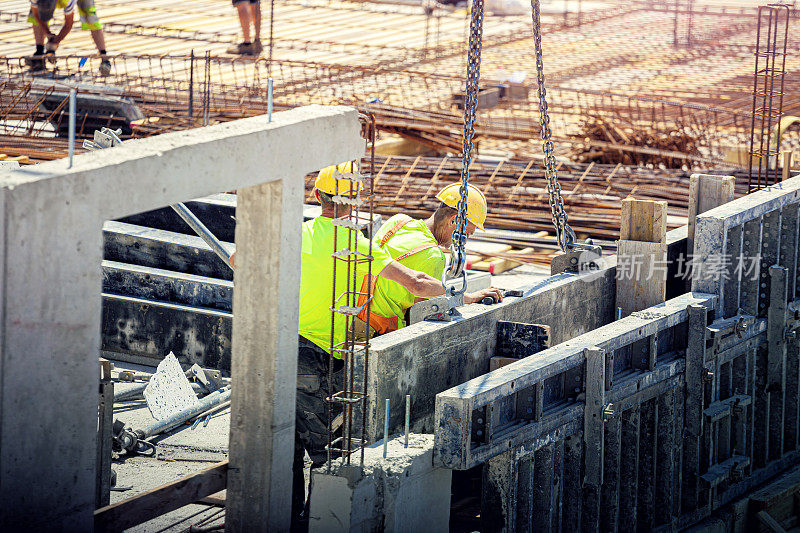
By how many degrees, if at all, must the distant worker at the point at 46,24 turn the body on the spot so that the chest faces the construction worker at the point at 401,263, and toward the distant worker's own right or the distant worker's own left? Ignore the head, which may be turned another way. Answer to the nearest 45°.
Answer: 0° — they already face them

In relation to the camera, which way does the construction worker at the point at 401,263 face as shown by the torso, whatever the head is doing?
to the viewer's right

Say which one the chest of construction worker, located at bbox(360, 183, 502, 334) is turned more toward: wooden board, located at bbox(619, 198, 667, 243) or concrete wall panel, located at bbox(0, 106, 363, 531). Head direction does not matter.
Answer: the wooden board

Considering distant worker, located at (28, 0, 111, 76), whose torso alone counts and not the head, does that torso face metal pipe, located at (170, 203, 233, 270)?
yes

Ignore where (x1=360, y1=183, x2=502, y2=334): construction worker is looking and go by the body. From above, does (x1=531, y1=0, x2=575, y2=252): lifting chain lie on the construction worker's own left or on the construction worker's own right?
on the construction worker's own left

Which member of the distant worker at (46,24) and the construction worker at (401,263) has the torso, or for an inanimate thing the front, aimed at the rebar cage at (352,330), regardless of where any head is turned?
the distant worker

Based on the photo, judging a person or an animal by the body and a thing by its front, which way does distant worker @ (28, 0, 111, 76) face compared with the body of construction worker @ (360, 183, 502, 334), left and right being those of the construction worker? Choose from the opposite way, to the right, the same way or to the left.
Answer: to the right

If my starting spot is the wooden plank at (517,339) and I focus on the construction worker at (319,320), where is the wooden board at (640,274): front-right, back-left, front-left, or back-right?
back-right

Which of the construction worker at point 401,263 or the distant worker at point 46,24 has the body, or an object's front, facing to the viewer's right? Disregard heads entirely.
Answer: the construction worker

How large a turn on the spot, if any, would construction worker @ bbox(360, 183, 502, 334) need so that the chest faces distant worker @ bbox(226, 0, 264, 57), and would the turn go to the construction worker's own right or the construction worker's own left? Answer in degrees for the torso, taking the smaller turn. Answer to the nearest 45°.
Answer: approximately 90° to the construction worker's own left

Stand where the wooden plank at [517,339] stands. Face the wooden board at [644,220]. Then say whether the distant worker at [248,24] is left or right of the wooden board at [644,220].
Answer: left
